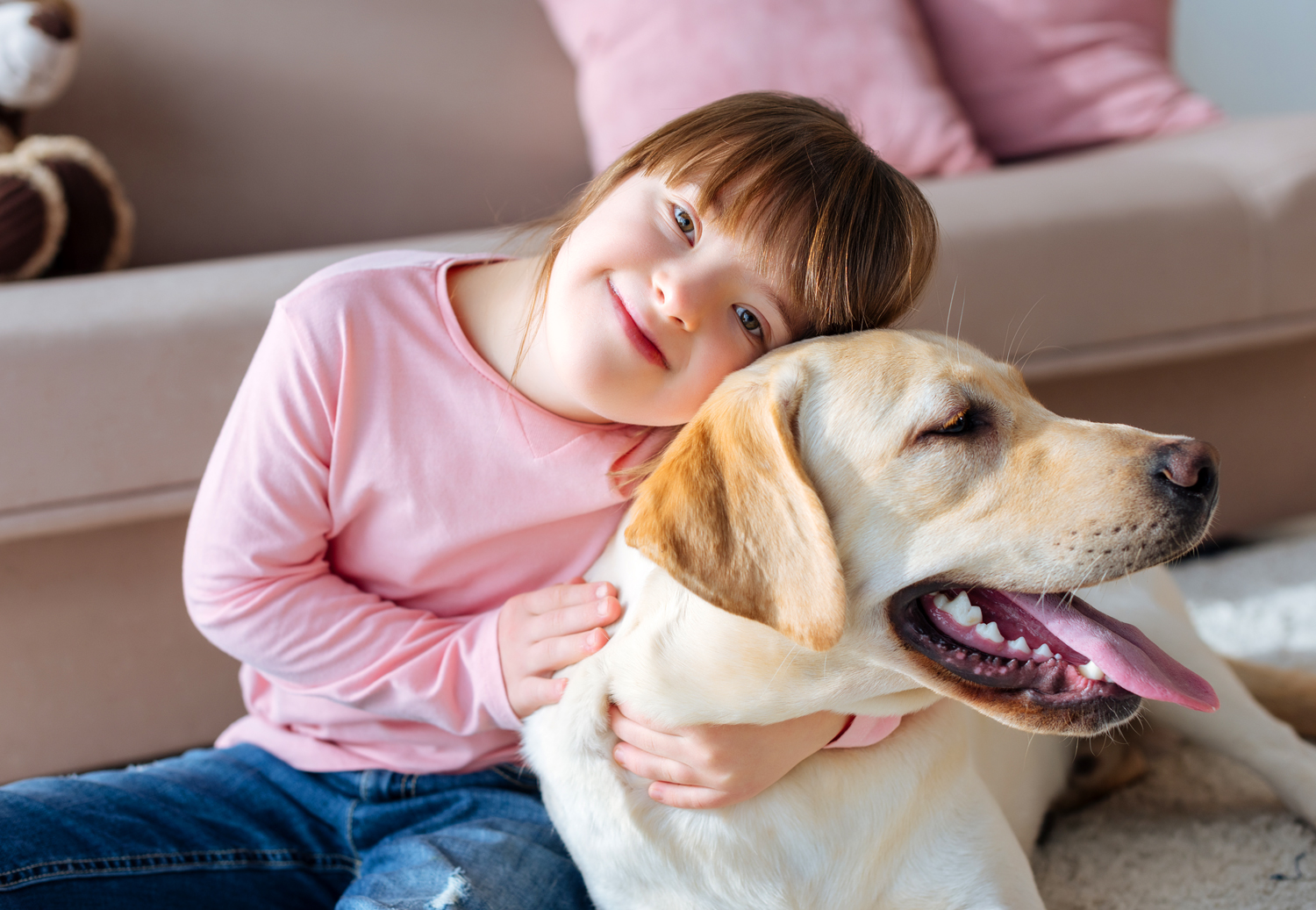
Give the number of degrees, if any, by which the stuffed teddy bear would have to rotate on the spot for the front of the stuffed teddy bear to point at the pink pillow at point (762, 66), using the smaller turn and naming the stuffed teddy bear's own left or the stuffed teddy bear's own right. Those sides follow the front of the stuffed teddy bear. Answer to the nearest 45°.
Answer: approximately 45° to the stuffed teddy bear's own left

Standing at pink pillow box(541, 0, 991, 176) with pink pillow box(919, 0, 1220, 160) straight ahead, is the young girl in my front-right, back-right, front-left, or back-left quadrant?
back-right

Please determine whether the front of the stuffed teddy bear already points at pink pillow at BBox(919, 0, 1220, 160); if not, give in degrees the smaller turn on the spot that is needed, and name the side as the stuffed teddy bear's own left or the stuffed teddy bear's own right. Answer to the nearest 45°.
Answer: approximately 45° to the stuffed teddy bear's own left

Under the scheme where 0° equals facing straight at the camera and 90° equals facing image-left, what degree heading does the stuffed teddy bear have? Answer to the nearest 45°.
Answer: approximately 315°

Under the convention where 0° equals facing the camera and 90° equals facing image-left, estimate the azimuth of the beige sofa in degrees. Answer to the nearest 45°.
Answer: approximately 0°
